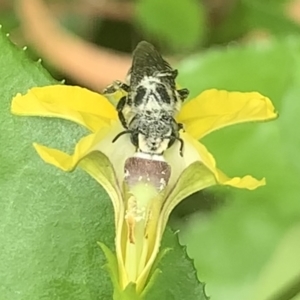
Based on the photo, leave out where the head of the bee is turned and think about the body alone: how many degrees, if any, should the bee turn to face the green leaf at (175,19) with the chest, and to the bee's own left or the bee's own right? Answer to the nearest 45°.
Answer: approximately 180°

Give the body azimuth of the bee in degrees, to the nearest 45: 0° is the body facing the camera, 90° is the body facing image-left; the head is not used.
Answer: approximately 0°
